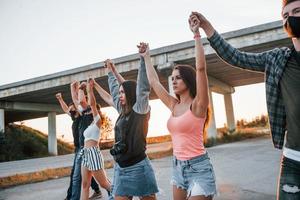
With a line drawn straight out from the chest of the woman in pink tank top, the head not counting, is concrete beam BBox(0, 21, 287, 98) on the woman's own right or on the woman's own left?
on the woman's own right

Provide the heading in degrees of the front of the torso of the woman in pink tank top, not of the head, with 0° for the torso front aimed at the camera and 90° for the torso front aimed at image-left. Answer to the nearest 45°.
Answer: approximately 45°
